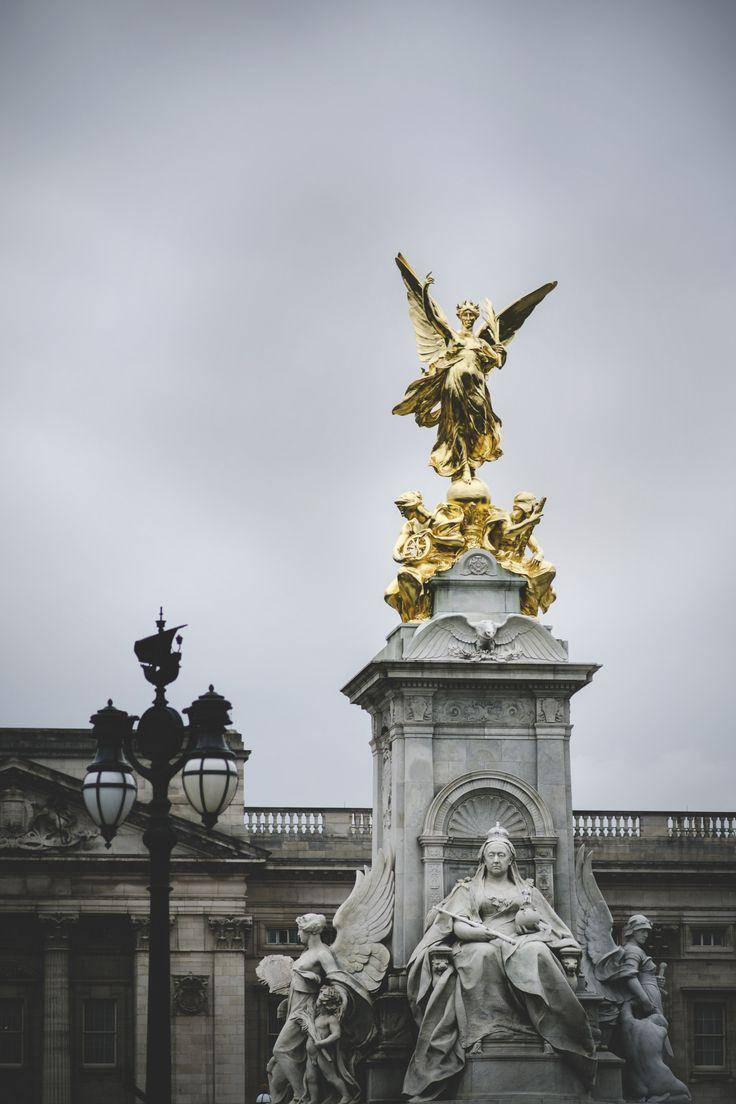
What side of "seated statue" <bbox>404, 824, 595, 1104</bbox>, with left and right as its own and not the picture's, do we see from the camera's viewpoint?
front

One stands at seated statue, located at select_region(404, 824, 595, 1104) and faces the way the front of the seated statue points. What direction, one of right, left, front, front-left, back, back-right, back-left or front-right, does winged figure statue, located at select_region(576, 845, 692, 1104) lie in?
back-left

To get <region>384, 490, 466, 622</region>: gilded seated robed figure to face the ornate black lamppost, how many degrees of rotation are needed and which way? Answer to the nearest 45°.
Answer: approximately 45° to its left

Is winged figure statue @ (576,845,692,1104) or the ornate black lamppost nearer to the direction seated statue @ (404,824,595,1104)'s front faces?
the ornate black lamppost

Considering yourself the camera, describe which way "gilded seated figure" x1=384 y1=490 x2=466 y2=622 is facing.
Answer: facing the viewer and to the left of the viewer

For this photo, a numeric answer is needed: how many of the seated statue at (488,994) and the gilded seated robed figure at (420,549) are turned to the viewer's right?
0

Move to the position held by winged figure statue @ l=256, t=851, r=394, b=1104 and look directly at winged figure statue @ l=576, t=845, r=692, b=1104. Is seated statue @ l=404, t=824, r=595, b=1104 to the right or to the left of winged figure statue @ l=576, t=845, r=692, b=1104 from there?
right
